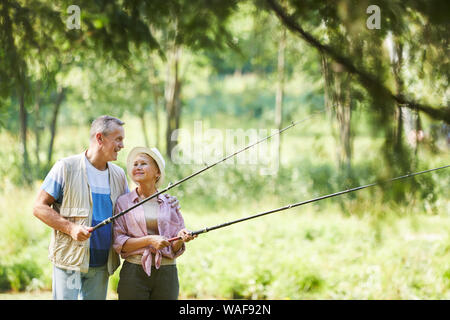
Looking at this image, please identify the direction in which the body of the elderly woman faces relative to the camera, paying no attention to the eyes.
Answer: toward the camera

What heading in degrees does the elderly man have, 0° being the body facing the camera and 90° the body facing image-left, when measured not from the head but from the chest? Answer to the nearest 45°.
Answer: approximately 315°

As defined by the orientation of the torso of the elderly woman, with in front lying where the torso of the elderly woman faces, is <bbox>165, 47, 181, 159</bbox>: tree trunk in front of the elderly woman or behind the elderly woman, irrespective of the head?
behind

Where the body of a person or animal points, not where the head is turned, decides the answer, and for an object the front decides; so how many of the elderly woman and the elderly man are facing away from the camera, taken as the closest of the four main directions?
0

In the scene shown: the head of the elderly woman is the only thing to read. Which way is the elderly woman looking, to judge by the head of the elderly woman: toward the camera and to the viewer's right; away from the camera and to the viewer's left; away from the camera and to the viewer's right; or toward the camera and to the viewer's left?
toward the camera and to the viewer's left
